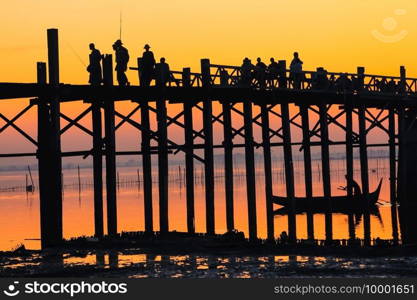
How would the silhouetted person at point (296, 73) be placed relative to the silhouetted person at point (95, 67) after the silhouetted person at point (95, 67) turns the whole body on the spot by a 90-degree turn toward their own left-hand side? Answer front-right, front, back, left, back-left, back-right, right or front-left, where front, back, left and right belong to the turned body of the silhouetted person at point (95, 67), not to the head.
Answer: back-left

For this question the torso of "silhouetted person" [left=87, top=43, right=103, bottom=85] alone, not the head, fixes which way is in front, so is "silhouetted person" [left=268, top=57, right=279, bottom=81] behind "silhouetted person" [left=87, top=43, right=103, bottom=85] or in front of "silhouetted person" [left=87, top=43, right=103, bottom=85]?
behind

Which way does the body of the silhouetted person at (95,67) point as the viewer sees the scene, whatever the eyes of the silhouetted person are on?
to the viewer's left

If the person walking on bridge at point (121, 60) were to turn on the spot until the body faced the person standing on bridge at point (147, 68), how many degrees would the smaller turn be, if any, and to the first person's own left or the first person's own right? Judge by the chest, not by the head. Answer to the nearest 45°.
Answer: approximately 135° to the first person's own right

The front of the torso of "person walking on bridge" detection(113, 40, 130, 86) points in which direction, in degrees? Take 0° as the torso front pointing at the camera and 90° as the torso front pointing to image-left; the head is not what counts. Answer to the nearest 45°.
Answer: approximately 90°

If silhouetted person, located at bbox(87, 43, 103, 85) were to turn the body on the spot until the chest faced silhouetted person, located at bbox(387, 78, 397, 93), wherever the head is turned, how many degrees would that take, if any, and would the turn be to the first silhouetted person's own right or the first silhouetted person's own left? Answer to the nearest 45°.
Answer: approximately 135° to the first silhouetted person's own right

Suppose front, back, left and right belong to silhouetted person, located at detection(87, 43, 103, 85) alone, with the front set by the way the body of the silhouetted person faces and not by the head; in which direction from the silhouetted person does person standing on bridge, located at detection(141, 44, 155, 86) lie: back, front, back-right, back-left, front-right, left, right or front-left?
back-right

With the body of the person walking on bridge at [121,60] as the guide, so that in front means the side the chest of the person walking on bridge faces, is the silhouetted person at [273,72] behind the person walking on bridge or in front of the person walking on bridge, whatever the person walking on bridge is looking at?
behind
